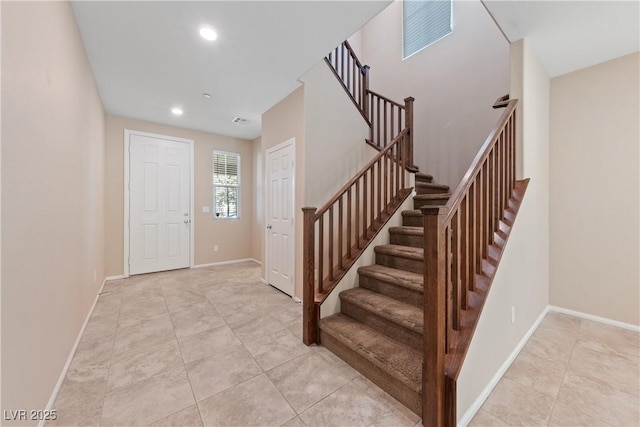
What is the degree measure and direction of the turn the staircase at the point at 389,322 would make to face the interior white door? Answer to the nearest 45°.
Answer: approximately 90° to its right

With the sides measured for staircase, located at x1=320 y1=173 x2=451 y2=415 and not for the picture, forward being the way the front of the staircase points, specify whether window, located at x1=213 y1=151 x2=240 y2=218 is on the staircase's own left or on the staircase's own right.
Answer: on the staircase's own right

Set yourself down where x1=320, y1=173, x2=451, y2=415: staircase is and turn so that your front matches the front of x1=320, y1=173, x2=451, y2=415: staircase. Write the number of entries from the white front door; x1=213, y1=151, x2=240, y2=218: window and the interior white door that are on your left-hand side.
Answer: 0

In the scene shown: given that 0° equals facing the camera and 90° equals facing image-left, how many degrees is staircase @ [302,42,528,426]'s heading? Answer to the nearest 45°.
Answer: approximately 45°

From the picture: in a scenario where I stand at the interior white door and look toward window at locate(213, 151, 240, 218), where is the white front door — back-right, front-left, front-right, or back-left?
front-left

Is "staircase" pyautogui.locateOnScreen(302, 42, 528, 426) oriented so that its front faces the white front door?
no

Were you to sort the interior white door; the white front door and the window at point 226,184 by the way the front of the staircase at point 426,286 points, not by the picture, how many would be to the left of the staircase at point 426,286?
0

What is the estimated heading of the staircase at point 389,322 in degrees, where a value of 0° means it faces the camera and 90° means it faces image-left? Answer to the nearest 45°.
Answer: approximately 45°
